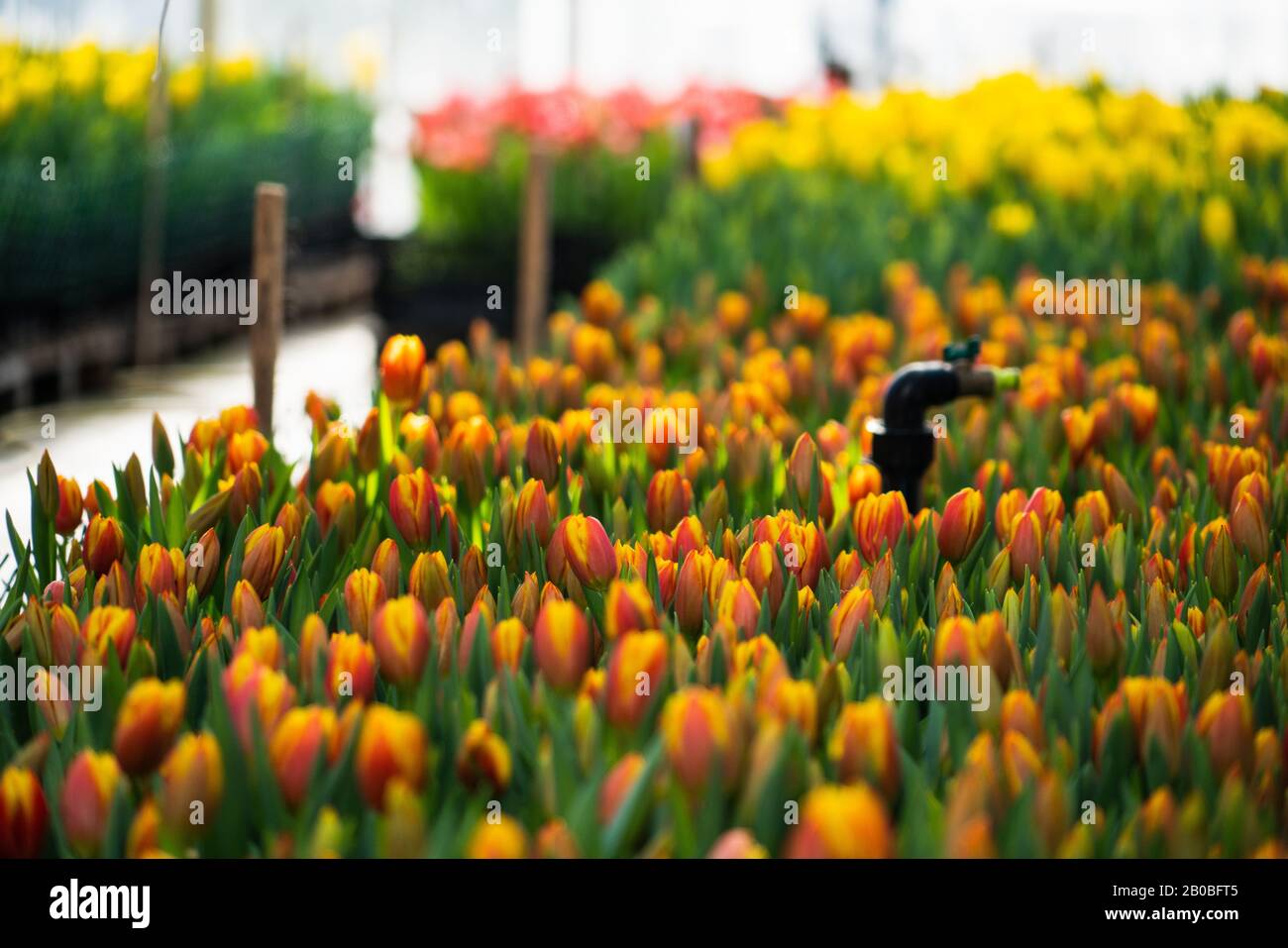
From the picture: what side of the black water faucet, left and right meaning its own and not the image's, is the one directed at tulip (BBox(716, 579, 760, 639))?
right

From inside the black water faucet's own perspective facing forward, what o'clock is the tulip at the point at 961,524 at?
The tulip is roughly at 3 o'clock from the black water faucet.

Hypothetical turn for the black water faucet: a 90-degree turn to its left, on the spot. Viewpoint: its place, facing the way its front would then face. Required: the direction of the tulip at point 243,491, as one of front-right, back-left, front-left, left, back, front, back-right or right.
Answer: back-left

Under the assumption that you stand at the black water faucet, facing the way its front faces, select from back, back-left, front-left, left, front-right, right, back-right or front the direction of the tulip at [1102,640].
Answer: right

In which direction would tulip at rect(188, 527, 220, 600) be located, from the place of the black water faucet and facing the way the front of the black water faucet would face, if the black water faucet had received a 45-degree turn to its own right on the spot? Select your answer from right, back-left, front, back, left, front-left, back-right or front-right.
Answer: right

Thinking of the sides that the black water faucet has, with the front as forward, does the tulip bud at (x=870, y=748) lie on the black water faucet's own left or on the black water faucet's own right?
on the black water faucet's own right

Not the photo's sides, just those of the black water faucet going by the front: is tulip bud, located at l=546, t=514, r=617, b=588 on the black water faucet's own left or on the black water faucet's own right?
on the black water faucet's own right

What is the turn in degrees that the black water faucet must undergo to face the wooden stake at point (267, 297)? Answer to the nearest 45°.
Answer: approximately 180°

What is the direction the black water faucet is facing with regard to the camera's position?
facing to the right of the viewer

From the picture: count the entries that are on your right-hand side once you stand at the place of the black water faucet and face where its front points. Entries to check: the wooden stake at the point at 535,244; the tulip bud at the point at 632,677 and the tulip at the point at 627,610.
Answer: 2

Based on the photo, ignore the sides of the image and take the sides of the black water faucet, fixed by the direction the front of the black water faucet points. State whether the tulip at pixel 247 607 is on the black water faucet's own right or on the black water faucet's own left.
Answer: on the black water faucet's own right

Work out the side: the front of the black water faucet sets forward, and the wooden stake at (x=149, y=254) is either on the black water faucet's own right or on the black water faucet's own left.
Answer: on the black water faucet's own left
